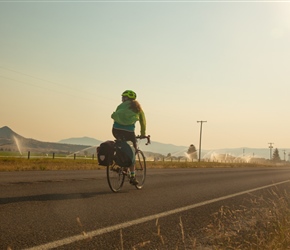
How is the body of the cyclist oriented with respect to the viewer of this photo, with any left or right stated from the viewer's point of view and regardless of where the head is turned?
facing away from the viewer and to the right of the viewer
